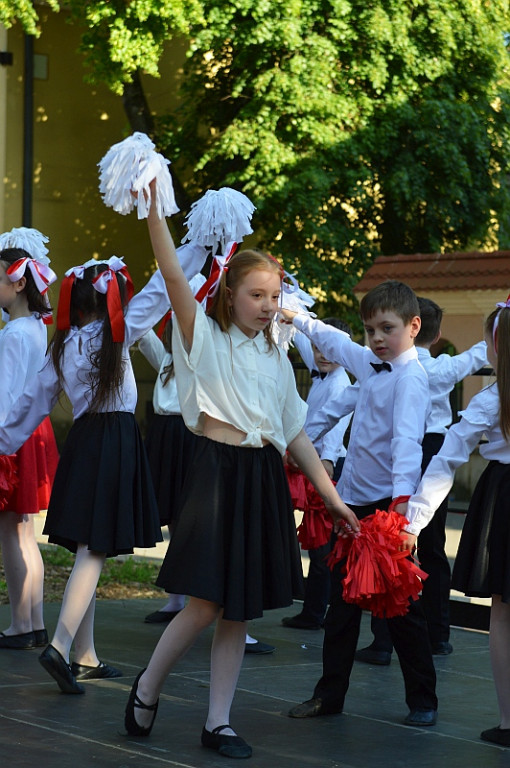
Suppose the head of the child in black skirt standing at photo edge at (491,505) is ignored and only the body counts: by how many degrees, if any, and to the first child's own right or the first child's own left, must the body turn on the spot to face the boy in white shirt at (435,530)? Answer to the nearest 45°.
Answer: approximately 45° to the first child's own right

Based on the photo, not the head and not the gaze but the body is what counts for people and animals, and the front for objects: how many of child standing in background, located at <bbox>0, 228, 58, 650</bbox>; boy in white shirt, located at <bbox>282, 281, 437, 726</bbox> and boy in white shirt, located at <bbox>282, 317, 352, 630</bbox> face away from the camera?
0

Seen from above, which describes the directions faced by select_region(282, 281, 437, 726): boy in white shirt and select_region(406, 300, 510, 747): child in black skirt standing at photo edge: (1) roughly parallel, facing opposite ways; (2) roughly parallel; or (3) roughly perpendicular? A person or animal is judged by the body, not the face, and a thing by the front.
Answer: roughly perpendicular

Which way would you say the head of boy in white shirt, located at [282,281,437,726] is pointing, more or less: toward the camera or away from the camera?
toward the camera

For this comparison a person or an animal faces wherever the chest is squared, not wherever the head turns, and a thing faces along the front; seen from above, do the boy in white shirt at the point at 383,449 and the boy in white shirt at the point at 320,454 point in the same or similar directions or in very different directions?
same or similar directions

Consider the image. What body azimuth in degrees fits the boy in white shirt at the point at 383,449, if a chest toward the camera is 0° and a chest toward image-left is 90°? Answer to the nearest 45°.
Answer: approximately 45°

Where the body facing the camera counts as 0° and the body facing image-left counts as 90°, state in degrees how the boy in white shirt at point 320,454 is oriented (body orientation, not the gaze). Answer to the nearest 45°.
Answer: approximately 45°

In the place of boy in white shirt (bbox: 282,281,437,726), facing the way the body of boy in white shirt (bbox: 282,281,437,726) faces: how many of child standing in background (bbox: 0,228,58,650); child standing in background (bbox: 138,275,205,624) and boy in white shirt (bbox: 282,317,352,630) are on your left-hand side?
0

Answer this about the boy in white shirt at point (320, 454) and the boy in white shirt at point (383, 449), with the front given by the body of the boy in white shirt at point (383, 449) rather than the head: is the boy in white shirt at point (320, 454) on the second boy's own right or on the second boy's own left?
on the second boy's own right

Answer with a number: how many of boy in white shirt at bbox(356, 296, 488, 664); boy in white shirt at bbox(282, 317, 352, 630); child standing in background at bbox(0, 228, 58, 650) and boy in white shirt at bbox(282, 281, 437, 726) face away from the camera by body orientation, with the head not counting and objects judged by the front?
1

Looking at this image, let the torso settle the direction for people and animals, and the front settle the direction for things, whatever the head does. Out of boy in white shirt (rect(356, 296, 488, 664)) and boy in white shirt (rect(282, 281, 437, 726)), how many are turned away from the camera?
1

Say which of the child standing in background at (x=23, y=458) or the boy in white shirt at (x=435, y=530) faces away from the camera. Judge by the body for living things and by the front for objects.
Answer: the boy in white shirt

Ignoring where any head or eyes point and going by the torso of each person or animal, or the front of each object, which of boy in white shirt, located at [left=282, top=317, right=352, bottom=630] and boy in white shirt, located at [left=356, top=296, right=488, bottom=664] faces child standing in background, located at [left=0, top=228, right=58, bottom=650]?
boy in white shirt, located at [left=282, top=317, right=352, bottom=630]

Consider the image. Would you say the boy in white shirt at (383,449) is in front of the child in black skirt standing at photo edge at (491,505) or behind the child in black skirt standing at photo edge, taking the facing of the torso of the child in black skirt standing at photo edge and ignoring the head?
in front

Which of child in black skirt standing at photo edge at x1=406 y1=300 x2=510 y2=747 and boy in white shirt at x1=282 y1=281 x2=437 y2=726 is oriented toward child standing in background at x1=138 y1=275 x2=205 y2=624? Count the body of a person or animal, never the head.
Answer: child in black skirt standing at photo edge at x1=406 y1=300 x2=510 y2=747

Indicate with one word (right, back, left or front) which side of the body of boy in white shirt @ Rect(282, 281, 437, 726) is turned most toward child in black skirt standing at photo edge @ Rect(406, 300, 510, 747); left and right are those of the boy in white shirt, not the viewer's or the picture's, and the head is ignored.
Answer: left

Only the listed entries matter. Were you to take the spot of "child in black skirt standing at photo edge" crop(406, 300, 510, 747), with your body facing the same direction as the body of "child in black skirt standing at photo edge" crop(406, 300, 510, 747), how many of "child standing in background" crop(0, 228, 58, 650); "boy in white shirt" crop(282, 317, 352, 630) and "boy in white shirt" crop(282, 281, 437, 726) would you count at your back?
0

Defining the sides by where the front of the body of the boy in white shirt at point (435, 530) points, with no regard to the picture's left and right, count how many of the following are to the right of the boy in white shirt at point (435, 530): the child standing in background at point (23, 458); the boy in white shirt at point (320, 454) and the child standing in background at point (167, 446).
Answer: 0
